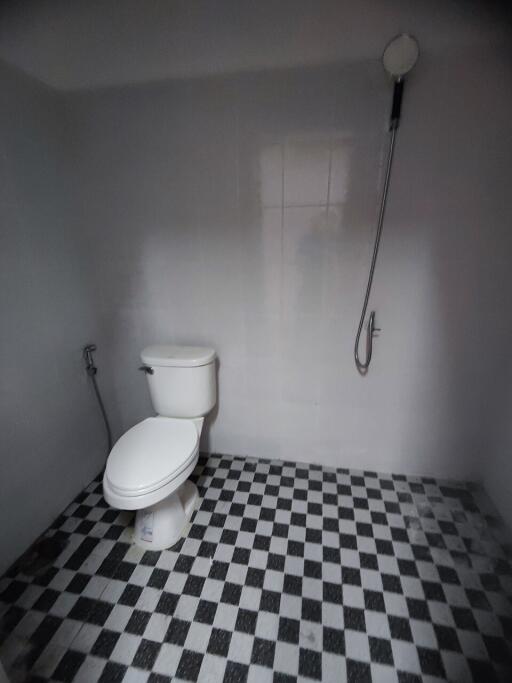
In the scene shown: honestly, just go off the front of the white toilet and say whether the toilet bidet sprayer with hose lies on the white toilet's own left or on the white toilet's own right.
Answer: on the white toilet's own right

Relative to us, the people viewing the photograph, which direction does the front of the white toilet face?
facing the viewer and to the left of the viewer
